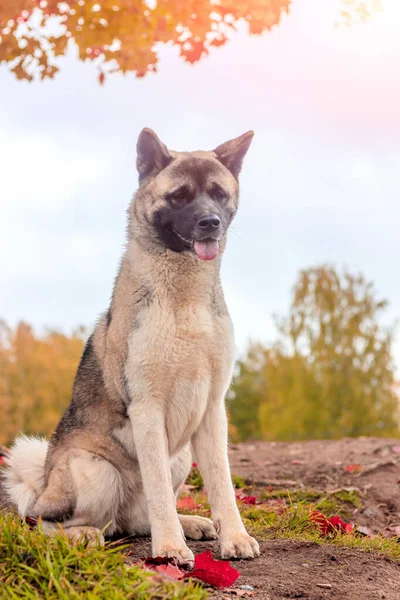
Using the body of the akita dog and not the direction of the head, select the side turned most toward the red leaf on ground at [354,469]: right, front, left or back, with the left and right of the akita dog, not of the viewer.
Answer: left

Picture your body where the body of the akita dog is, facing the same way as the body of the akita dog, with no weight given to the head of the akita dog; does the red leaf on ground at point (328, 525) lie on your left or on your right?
on your left

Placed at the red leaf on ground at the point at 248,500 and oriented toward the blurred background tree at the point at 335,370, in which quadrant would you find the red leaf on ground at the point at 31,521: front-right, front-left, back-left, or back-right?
back-left

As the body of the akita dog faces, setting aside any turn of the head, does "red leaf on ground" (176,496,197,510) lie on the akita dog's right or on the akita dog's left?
on the akita dog's left

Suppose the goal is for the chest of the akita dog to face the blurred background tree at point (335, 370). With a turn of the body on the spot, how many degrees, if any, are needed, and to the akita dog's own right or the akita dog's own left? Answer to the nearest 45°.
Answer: approximately 135° to the akita dog's own left

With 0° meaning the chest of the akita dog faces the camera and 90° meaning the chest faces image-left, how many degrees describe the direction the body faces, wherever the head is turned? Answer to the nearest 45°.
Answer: approximately 315°

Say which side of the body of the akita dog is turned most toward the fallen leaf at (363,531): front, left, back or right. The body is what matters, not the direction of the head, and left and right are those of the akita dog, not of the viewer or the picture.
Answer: left
